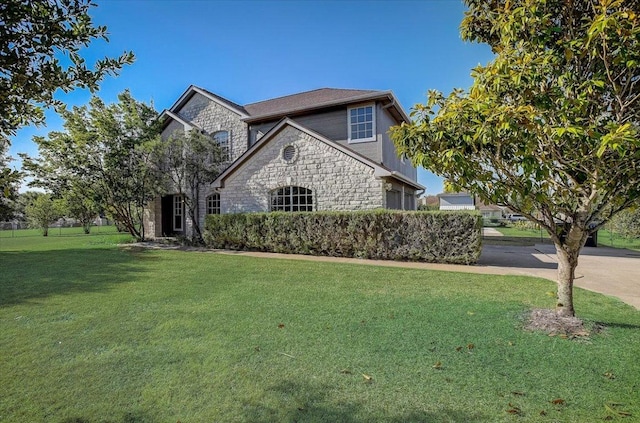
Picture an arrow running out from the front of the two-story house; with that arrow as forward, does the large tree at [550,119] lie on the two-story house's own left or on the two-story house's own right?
on the two-story house's own left

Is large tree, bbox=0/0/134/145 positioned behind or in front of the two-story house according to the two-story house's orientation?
in front

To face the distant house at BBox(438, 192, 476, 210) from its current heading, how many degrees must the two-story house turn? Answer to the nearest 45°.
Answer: approximately 180°

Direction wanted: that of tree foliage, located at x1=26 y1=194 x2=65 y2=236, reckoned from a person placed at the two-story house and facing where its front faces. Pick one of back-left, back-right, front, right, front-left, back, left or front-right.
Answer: right

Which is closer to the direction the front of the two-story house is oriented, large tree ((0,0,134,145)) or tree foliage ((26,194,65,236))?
the large tree

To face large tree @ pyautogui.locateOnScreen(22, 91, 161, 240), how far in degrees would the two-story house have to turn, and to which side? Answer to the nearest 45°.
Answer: approximately 45° to its right

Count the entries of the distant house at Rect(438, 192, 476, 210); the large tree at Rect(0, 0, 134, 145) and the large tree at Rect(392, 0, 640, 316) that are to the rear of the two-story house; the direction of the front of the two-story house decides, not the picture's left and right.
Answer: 1

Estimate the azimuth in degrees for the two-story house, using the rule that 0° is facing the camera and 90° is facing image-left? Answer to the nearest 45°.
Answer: approximately 45°

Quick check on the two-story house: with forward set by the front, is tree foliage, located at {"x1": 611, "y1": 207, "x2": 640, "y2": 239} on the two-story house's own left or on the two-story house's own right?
on the two-story house's own left

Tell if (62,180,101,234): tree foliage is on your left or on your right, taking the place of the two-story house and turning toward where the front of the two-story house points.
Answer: on your right
